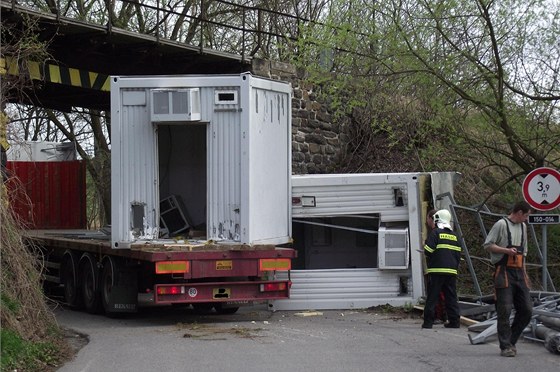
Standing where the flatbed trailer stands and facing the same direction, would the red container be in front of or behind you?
in front

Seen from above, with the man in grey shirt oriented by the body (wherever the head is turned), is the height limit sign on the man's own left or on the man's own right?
on the man's own left

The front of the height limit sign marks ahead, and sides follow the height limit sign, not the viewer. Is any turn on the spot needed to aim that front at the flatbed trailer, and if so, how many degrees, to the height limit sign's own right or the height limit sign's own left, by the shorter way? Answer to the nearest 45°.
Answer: approximately 90° to the height limit sign's own right

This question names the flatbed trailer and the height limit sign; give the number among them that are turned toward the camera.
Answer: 1

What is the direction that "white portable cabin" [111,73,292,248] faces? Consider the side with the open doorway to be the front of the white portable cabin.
toward the camera

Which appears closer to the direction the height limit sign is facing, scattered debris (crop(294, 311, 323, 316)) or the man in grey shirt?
the man in grey shirt

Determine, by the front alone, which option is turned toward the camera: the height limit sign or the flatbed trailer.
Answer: the height limit sign

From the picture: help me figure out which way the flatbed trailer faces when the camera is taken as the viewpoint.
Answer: facing away from the viewer and to the left of the viewer

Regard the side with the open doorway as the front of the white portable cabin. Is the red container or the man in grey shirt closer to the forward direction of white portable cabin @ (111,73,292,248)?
the man in grey shirt
